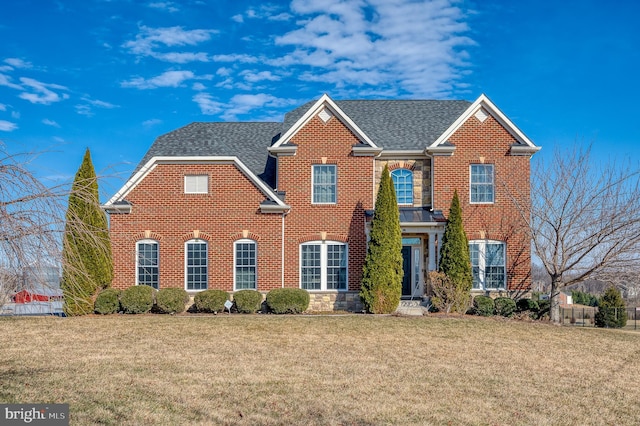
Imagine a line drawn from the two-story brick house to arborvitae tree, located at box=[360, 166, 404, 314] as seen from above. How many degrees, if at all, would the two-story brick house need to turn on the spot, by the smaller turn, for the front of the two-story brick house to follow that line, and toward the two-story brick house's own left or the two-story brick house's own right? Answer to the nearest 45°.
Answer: approximately 45° to the two-story brick house's own left

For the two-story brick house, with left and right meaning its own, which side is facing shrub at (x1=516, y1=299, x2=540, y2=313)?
left

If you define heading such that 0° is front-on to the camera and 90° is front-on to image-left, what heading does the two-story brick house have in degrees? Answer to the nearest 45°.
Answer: approximately 0°

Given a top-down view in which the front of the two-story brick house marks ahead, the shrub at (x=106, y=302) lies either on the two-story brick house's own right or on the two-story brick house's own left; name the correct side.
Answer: on the two-story brick house's own right
